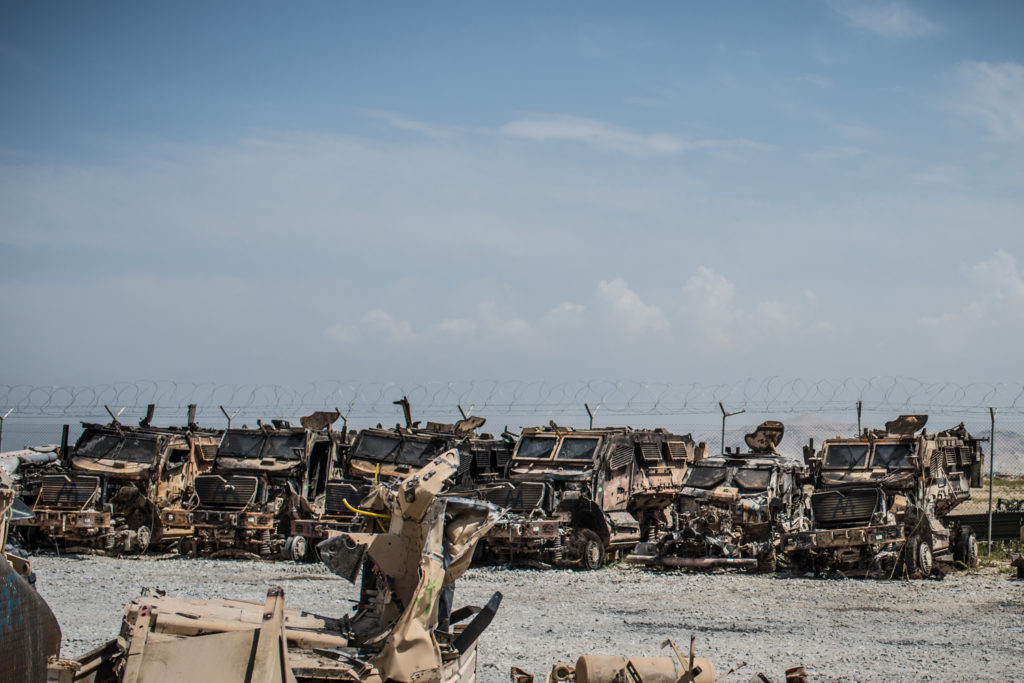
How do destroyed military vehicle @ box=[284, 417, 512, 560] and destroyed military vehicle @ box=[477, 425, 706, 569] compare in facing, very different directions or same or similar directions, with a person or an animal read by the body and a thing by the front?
same or similar directions

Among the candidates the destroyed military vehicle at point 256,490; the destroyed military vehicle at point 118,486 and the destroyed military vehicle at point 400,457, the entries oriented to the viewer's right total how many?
0

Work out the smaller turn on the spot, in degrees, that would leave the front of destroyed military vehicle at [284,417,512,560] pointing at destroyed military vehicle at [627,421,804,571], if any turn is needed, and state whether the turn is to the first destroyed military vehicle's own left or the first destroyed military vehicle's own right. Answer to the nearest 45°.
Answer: approximately 90° to the first destroyed military vehicle's own left

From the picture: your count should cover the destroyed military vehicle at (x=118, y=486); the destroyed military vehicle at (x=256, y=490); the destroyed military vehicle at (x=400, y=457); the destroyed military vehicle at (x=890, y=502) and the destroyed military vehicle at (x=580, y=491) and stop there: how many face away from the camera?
0

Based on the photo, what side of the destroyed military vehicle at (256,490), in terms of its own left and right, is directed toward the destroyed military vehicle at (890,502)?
left

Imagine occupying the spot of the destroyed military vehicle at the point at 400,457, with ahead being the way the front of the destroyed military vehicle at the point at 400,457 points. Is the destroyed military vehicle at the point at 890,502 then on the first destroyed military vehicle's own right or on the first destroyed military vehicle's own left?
on the first destroyed military vehicle's own left

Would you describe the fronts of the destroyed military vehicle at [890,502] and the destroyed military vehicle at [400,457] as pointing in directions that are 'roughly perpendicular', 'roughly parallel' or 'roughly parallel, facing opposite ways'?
roughly parallel

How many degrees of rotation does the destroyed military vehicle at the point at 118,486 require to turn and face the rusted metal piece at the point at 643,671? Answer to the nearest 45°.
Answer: approximately 45° to its left

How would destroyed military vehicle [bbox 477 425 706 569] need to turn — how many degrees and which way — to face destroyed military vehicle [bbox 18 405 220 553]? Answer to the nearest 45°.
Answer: approximately 45° to its right

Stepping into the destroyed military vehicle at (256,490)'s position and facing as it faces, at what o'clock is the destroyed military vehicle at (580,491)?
the destroyed military vehicle at (580,491) is roughly at 8 o'clock from the destroyed military vehicle at (256,490).

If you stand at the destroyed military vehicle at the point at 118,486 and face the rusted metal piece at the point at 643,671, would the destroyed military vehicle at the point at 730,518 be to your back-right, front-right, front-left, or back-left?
front-left

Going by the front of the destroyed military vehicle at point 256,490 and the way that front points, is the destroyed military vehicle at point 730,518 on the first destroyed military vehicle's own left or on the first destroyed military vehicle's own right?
on the first destroyed military vehicle's own left

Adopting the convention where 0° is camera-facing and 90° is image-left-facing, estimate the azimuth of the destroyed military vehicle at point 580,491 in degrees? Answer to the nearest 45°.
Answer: approximately 45°

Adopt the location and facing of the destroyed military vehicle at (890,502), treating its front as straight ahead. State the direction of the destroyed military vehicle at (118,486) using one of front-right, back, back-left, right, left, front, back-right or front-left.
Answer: front-right

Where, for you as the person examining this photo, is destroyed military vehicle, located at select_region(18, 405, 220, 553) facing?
facing the viewer and to the left of the viewer

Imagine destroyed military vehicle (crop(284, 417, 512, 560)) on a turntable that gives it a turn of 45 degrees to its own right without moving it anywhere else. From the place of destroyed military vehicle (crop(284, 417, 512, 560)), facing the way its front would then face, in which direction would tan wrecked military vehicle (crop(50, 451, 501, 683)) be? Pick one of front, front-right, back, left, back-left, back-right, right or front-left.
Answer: left
